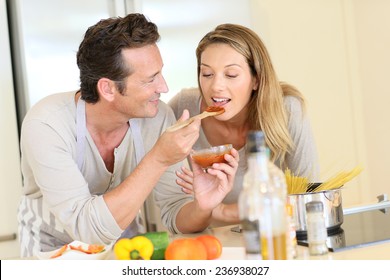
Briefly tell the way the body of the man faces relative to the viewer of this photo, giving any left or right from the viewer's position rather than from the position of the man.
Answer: facing the viewer and to the right of the viewer

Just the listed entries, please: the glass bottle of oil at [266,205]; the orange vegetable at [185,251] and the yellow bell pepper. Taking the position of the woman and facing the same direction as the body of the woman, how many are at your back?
0

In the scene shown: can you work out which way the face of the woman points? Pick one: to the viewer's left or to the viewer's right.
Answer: to the viewer's left

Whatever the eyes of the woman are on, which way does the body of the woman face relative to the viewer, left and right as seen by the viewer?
facing the viewer and to the left of the viewer

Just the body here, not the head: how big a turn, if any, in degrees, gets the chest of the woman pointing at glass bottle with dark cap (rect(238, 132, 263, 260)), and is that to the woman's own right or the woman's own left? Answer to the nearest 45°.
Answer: approximately 45° to the woman's own left

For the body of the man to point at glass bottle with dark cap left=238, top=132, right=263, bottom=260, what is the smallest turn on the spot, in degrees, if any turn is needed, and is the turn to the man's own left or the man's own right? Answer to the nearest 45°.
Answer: approximately 45° to the man's own right

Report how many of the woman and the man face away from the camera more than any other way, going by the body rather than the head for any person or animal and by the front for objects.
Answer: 0

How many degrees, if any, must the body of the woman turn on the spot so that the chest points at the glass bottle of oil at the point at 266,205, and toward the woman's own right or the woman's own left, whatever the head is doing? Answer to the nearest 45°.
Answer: approximately 45° to the woman's own left

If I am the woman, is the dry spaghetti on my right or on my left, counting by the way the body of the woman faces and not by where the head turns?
on my left

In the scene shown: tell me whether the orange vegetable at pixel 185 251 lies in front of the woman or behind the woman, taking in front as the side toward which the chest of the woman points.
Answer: in front

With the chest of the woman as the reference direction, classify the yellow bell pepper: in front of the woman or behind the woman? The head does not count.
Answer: in front

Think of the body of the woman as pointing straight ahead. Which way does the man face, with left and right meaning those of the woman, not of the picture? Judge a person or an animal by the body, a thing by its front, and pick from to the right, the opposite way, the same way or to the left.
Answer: to the left

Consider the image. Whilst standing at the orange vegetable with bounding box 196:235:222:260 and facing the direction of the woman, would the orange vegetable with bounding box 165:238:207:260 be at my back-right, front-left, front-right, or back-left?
back-left
